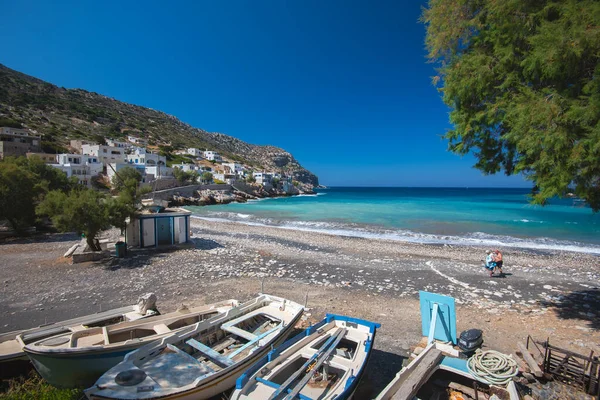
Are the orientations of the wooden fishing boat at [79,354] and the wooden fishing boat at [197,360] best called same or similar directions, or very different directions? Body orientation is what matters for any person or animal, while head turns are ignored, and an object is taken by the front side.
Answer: same or similar directions
